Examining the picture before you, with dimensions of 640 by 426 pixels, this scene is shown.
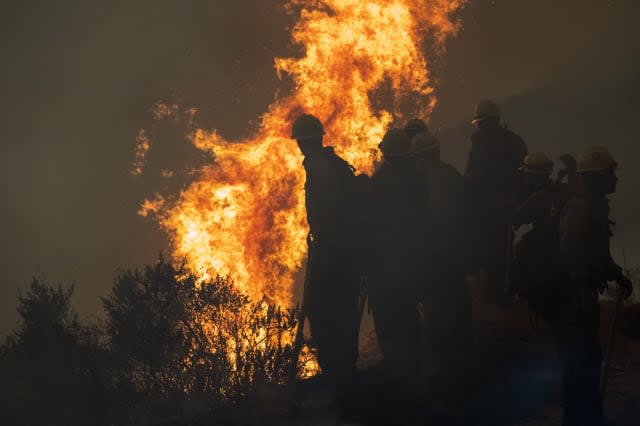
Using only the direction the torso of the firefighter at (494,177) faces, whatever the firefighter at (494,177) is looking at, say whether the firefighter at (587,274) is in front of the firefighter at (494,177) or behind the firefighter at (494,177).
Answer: behind

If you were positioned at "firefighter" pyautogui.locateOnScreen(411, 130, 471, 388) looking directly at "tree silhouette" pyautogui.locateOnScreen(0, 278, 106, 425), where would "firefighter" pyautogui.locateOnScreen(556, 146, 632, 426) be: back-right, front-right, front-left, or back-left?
back-left

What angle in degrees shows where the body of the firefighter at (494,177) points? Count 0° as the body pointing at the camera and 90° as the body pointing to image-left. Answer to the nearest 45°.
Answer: approximately 135°

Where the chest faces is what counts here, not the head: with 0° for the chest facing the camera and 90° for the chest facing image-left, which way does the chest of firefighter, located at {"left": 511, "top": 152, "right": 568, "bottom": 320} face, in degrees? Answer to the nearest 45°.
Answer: approximately 90°
